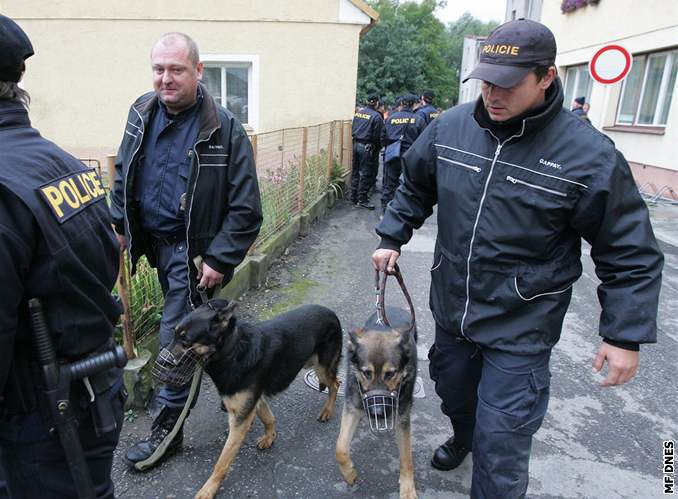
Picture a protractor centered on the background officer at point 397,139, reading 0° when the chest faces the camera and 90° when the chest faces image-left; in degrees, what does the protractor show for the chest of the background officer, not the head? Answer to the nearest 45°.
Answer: approximately 180°

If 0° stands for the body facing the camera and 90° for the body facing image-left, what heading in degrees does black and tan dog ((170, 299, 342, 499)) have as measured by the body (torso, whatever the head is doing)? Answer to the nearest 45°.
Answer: approximately 45°

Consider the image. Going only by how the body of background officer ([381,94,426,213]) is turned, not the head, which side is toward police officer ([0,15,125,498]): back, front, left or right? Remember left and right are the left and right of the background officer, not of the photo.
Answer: back

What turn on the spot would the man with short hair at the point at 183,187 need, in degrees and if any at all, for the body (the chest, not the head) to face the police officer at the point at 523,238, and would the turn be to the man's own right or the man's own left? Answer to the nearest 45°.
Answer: approximately 90° to the man's own left

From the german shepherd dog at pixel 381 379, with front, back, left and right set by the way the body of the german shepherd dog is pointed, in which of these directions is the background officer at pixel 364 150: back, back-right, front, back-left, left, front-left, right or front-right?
back

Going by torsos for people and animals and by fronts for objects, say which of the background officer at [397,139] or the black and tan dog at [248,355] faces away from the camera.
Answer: the background officer

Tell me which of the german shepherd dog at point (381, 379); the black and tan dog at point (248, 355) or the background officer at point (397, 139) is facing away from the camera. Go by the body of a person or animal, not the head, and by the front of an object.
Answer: the background officer

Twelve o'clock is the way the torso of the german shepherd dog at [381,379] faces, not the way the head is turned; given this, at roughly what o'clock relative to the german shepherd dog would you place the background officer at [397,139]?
The background officer is roughly at 6 o'clock from the german shepherd dog.
